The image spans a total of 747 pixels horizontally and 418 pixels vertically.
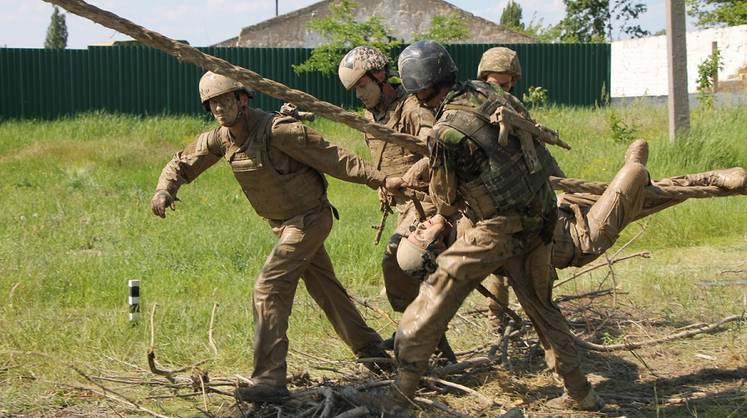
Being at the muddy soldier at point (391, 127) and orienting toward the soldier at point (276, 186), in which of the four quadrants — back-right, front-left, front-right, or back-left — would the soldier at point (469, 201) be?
front-left

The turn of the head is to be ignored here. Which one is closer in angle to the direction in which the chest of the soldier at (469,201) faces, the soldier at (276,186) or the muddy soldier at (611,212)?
the soldier

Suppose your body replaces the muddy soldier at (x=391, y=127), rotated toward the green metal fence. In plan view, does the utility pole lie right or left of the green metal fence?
right

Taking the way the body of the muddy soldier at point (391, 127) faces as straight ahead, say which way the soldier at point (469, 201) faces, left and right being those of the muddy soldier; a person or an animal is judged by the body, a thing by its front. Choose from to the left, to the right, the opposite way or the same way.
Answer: to the right

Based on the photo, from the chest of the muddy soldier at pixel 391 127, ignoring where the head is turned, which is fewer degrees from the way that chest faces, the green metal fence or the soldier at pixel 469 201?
the soldier

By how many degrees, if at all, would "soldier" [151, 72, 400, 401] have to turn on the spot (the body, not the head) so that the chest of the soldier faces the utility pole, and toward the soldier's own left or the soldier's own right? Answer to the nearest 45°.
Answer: approximately 180°

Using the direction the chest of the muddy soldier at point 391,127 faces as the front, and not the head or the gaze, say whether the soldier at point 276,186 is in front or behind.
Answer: in front

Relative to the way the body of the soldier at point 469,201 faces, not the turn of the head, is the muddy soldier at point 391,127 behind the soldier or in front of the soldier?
in front

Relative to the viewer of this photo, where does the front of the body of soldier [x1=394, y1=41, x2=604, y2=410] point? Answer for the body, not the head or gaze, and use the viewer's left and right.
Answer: facing away from the viewer and to the left of the viewer

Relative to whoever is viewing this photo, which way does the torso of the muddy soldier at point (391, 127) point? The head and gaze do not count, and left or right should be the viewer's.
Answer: facing the viewer and to the left of the viewer

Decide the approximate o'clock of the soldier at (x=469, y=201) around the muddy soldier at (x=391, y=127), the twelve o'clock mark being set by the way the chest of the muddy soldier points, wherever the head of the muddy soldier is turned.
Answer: The soldier is roughly at 10 o'clock from the muddy soldier.

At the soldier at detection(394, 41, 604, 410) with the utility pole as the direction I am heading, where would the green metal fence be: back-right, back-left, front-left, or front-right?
front-left
